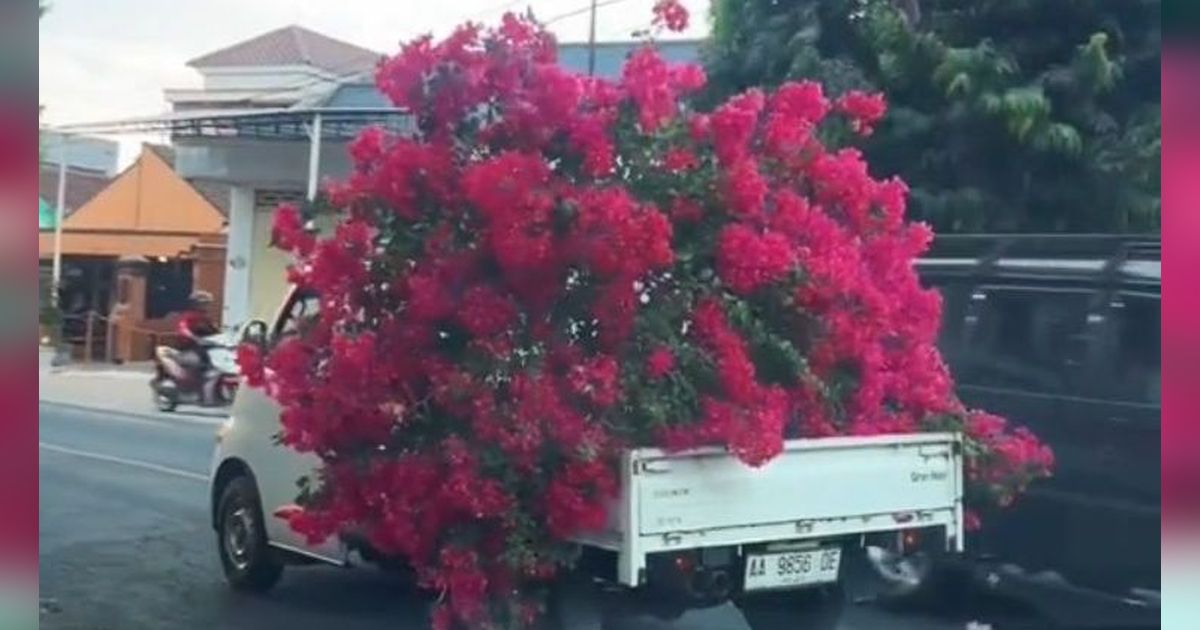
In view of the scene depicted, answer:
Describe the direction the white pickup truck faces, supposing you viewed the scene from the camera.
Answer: facing away from the viewer and to the left of the viewer

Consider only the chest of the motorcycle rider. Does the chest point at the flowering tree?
yes

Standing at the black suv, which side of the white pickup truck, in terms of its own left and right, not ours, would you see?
right

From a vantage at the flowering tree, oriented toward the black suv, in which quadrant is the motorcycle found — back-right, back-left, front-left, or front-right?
back-left

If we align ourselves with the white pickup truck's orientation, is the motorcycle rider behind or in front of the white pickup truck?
in front

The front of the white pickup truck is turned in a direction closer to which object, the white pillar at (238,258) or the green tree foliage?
the white pillar

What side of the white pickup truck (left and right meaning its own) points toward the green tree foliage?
right

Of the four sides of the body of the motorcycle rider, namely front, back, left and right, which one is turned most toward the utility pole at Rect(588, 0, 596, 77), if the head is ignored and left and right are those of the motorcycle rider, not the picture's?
front

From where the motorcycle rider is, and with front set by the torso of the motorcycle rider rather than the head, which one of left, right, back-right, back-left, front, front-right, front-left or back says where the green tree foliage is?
front-left

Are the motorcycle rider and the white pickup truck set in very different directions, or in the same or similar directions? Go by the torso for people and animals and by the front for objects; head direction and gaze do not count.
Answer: very different directions

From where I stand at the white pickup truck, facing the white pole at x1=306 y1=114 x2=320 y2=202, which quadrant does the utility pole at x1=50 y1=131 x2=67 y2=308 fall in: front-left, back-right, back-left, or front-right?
front-left
